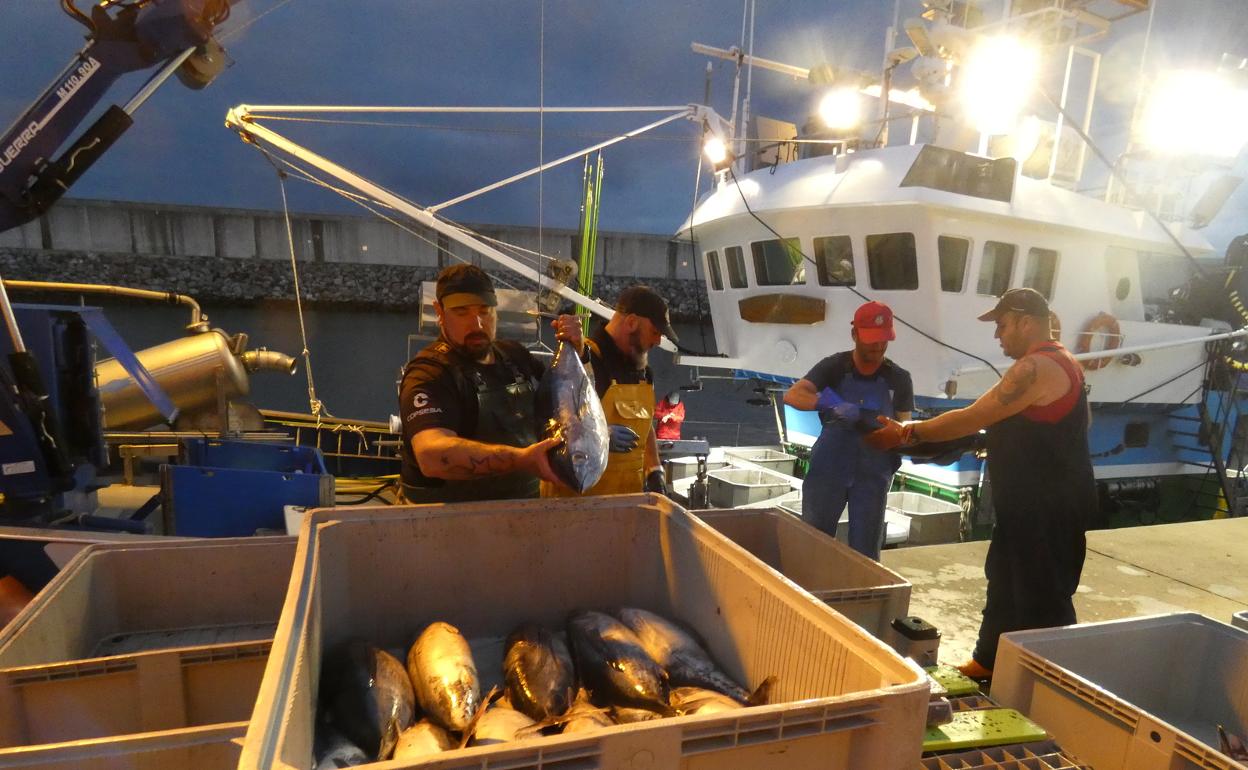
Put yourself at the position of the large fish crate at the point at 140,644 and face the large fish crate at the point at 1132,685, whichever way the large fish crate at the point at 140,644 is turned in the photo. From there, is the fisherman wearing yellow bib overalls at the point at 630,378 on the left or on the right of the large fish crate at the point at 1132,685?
left

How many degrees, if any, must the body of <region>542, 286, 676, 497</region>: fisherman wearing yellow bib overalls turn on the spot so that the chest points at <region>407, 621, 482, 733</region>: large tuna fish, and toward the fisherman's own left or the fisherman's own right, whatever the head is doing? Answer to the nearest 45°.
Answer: approximately 45° to the fisherman's own right

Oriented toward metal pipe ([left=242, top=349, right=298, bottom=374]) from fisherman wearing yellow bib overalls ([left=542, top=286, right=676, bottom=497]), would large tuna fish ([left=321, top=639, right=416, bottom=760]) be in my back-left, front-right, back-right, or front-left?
back-left

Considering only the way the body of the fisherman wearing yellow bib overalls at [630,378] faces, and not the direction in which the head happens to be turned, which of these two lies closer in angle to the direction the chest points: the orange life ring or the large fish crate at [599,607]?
the large fish crate

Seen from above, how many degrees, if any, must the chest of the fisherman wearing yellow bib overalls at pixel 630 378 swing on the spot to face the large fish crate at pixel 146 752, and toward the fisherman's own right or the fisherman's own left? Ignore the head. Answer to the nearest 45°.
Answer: approximately 90° to the fisherman's own right

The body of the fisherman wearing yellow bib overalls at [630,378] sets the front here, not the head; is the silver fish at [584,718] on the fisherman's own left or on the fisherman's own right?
on the fisherman's own right

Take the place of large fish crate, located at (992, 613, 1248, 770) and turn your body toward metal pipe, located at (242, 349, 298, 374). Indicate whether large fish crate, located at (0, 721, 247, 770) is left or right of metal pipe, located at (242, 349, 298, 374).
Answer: left

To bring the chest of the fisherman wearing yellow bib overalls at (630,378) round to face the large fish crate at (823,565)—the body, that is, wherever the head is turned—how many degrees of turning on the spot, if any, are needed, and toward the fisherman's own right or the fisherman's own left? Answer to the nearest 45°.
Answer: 0° — they already face it

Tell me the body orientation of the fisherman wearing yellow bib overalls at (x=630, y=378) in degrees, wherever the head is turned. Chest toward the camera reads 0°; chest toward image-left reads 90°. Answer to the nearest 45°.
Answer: approximately 315°

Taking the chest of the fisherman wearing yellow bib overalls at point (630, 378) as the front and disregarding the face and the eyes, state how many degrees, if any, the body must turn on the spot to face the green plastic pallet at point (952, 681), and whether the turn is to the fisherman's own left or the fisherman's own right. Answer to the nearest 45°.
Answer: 0° — they already face it

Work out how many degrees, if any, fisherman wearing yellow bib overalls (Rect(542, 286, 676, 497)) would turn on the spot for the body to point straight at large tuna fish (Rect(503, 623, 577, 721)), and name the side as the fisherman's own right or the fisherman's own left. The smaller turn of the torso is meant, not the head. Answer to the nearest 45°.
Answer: approximately 45° to the fisherman's own right

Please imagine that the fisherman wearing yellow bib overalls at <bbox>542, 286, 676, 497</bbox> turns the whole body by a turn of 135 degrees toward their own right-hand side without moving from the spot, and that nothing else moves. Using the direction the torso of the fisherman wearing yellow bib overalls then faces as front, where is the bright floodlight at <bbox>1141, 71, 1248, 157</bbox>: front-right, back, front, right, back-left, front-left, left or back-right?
back-right
